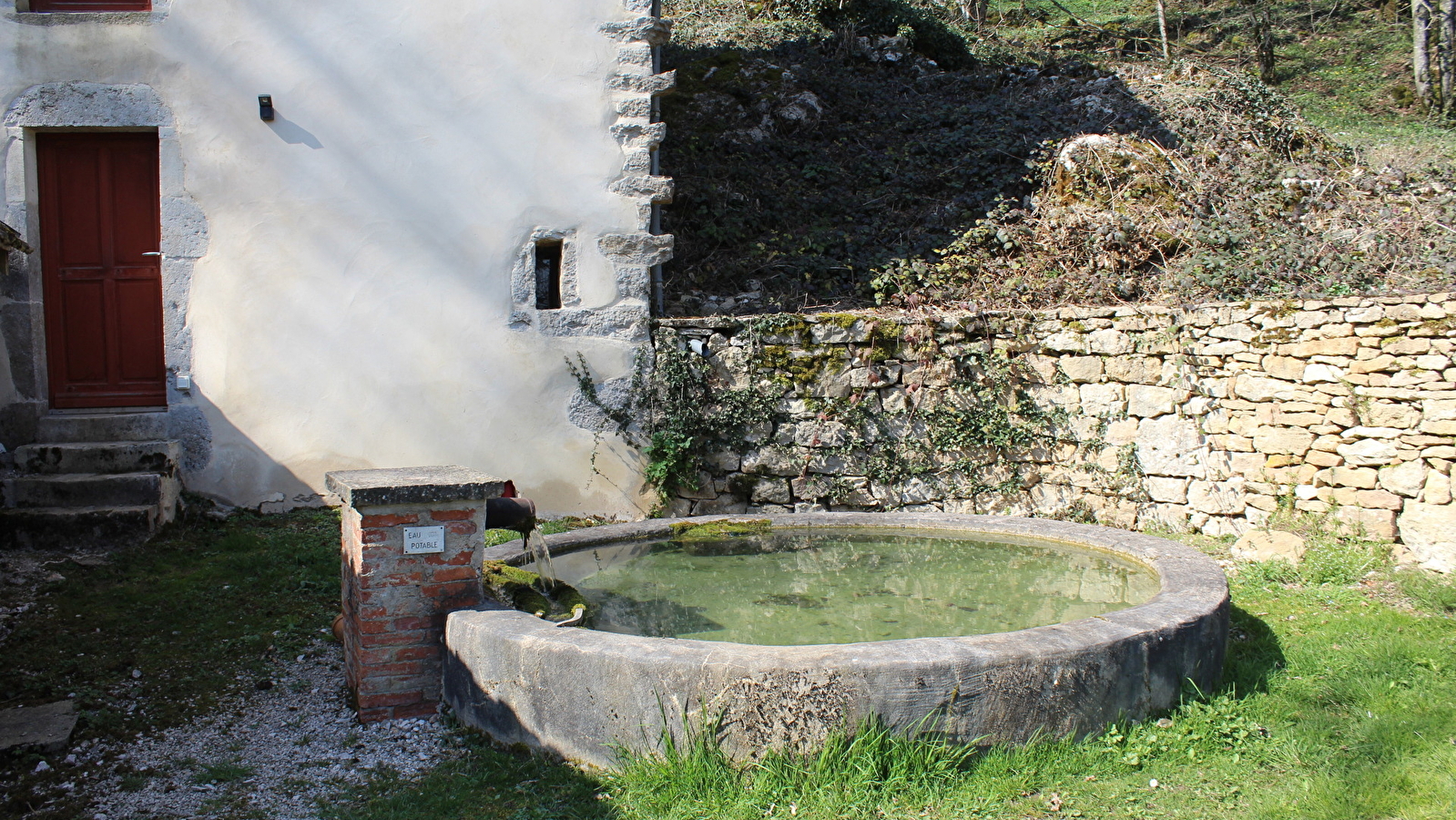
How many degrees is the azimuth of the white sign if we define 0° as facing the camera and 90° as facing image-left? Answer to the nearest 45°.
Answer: approximately 0°

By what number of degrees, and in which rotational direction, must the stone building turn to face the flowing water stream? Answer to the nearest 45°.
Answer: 0° — it already faces it

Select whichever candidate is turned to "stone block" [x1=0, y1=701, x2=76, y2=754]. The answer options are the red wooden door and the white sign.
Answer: the red wooden door

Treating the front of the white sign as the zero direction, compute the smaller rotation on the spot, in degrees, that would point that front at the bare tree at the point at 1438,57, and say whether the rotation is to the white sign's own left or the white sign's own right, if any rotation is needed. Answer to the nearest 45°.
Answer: approximately 135° to the white sign's own left

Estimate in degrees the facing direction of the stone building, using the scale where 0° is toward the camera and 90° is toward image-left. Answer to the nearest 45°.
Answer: approximately 0°

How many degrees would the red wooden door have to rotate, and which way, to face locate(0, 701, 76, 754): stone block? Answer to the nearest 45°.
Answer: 0° — it already faces it

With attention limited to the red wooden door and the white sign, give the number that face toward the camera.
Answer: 2

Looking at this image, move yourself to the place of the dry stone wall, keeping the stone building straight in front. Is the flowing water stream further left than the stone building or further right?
left

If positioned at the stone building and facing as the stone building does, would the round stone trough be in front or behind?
in front
